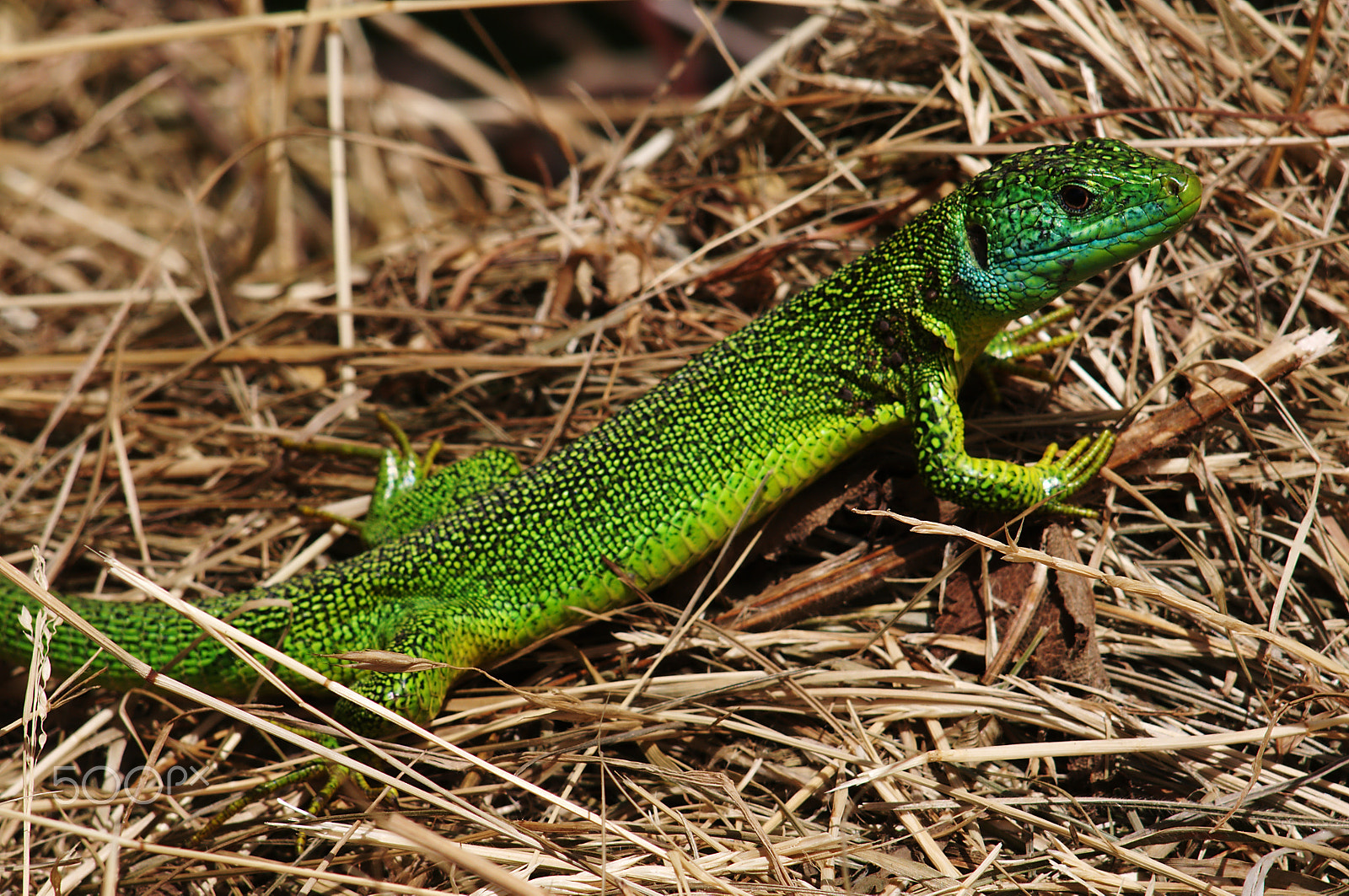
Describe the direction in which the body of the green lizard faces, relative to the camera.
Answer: to the viewer's right
